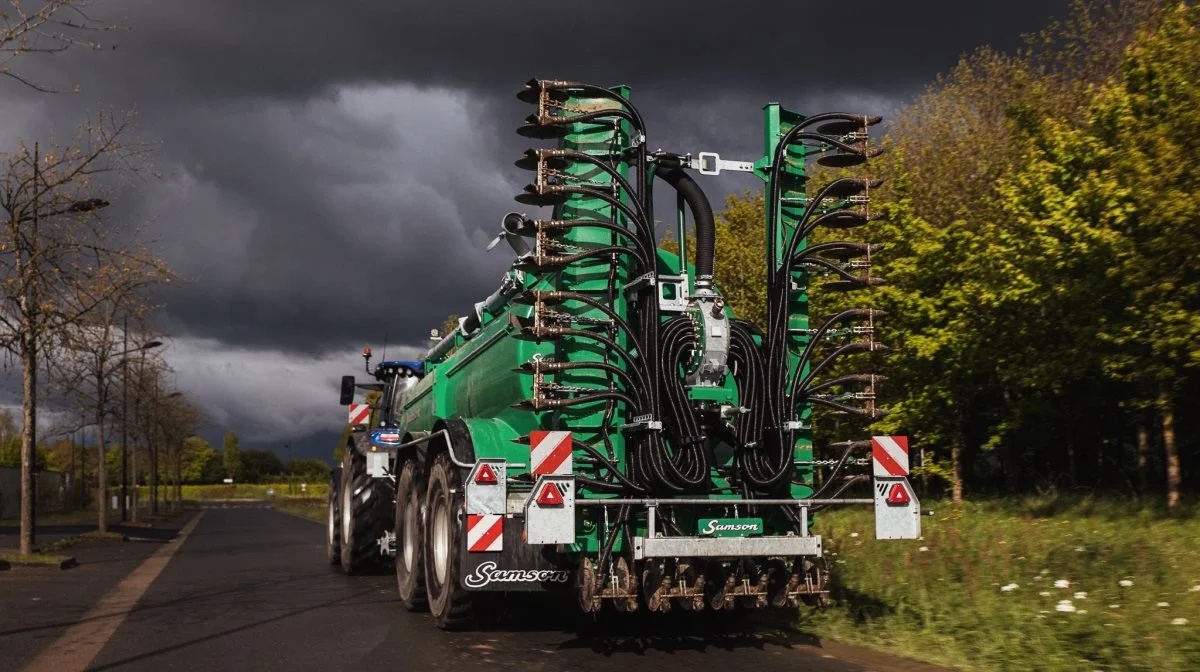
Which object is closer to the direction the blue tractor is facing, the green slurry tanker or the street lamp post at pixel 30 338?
the street lamp post

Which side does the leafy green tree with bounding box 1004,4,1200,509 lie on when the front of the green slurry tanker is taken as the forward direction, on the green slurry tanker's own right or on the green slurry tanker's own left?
on the green slurry tanker's own right

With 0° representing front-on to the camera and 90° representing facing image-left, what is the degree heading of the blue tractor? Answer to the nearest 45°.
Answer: approximately 180°

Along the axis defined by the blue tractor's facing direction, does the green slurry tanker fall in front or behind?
behind

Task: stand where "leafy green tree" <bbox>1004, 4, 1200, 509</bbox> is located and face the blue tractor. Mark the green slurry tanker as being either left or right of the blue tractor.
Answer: left

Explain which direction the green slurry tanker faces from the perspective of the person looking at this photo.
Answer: facing away from the viewer and to the left of the viewer
